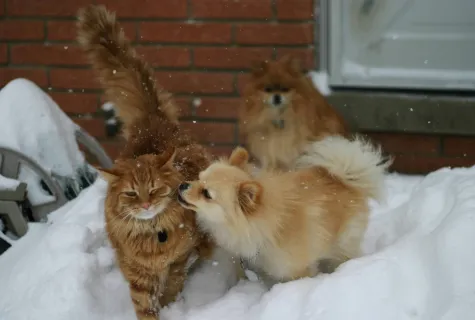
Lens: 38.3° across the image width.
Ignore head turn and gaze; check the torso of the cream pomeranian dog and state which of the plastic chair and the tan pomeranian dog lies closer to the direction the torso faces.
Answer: the plastic chair

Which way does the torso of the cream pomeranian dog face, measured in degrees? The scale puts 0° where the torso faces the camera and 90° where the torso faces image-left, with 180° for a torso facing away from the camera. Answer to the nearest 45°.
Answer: approximately 90°

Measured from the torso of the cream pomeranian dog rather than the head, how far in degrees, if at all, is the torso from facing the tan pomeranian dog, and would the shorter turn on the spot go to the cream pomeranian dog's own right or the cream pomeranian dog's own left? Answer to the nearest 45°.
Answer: approximately 90° to the cream pomeranian dog's own right

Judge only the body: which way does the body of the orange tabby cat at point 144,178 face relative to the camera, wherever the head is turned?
toward the camera

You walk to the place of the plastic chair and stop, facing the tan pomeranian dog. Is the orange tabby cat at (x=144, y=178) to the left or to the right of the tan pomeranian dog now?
right

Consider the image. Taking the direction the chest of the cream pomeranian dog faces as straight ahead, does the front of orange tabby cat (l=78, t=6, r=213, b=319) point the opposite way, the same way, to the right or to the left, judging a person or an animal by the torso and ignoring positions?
to the left

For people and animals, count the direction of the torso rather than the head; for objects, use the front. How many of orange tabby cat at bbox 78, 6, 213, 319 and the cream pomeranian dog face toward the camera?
1
